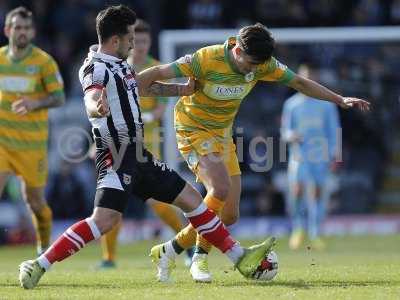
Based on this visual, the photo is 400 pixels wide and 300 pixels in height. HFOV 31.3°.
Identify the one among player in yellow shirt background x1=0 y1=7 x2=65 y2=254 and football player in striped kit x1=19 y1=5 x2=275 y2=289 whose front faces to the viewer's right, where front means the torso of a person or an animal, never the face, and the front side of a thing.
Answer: the football player in striped kit

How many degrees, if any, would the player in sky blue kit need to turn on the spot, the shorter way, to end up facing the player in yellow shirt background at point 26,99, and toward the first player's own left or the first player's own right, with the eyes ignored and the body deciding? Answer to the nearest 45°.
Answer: approximately 45° to the first player's own right

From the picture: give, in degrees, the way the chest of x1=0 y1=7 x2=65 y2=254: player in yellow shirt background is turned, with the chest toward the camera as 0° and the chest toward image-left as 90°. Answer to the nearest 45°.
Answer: approximately 0°

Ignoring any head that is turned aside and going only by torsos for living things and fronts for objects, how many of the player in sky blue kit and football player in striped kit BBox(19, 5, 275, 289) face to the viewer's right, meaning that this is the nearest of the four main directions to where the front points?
1

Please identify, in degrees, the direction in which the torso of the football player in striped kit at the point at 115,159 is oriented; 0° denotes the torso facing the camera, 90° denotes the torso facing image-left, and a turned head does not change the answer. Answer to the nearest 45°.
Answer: approximately 270°

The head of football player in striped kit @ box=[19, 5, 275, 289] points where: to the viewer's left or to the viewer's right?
to the viewer's right

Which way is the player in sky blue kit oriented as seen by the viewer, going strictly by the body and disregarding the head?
toward the camera

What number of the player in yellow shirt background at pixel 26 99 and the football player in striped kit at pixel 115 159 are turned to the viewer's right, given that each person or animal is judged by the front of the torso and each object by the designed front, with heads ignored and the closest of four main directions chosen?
1

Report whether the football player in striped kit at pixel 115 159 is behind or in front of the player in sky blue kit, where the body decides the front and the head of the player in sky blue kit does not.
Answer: in front

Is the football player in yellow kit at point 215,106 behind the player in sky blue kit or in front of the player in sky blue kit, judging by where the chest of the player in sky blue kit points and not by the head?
in front

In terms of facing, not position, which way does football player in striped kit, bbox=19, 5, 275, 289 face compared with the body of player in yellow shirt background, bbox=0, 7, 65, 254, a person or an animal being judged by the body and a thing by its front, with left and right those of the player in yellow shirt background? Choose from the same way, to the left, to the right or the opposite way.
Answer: to the left

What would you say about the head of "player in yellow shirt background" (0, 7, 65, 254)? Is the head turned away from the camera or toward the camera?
toward the camera
